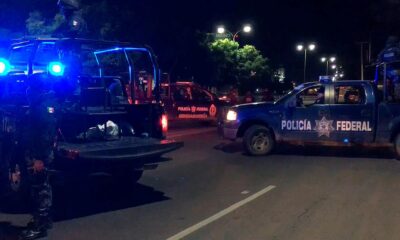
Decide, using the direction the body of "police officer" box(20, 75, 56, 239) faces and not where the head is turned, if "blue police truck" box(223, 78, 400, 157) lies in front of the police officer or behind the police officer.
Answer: behind

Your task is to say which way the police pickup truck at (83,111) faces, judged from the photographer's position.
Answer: facing away from the viewer and to the left of the viewer

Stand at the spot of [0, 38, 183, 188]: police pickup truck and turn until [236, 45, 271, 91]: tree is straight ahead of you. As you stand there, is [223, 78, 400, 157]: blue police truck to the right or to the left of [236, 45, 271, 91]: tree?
right

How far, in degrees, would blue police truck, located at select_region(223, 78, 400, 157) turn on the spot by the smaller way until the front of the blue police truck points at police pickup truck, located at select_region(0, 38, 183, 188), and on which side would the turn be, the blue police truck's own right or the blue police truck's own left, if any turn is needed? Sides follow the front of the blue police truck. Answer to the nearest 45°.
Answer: approximately 45° to the blue police truck's own left

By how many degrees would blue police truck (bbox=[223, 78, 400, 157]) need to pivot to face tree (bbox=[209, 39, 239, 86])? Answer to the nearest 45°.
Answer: approximately 90° to its right

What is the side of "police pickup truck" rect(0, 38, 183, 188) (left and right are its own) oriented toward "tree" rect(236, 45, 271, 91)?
right

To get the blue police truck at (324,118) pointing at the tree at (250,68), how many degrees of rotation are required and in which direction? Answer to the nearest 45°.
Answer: approximately 90° to its right

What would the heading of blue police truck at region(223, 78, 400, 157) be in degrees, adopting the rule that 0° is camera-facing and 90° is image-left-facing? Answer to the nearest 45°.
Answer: approximately 90°
